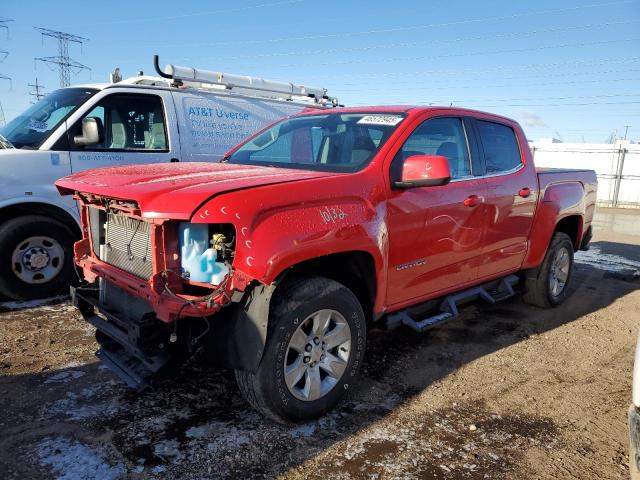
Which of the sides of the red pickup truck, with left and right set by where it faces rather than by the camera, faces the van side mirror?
right

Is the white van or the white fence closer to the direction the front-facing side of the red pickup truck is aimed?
the white van

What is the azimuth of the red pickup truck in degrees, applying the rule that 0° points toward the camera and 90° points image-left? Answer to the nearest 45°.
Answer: approximately 45°

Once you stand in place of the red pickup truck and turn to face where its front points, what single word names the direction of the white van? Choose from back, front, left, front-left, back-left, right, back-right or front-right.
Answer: right
